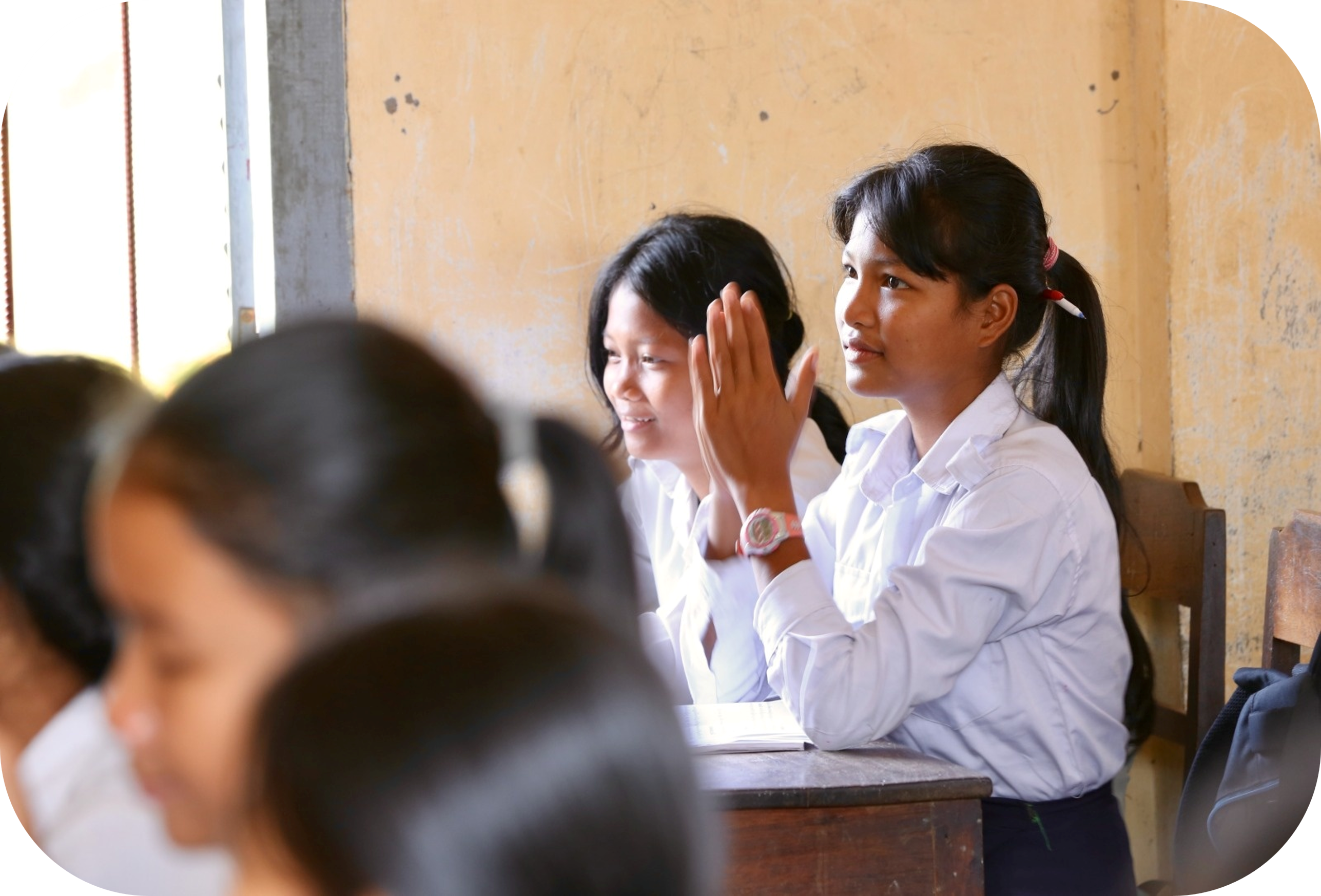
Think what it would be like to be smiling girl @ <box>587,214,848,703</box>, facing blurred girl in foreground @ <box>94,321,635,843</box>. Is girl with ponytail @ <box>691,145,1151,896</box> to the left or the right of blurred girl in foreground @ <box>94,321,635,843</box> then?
left

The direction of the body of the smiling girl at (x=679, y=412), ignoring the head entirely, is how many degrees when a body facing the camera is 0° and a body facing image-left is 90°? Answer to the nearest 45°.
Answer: approximately 45°

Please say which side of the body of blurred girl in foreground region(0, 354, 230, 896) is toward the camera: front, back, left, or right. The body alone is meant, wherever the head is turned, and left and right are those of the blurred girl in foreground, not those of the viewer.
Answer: left

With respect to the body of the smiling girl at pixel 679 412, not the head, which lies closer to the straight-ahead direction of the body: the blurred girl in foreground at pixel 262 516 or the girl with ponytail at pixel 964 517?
the blurred girl in foreground

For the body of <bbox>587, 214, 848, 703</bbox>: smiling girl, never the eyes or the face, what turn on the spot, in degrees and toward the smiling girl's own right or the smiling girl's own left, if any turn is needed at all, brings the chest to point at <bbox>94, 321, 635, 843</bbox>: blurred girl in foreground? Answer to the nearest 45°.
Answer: approximately 45° to the smiling girl's own left
